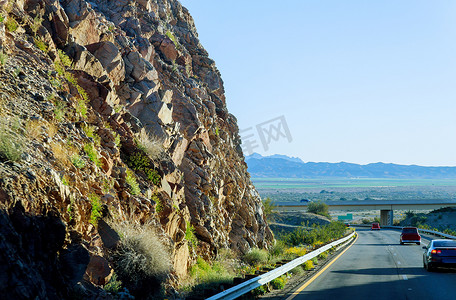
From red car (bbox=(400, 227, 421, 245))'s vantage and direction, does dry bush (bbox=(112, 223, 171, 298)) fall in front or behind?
behind

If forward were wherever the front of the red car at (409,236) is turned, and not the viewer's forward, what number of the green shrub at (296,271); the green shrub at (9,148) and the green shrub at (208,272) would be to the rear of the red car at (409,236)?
3

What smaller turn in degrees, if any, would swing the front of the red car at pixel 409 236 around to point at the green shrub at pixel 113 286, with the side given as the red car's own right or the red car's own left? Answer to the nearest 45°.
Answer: approximately 180°

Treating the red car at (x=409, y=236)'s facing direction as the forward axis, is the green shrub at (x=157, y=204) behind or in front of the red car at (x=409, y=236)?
behind

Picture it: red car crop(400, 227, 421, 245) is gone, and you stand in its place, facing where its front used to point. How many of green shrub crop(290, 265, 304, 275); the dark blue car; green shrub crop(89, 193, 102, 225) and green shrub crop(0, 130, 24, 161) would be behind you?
4

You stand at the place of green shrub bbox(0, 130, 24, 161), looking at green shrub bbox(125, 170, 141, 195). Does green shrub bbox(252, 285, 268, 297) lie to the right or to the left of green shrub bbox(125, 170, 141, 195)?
right

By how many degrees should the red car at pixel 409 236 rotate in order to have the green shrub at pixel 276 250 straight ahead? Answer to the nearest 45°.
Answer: approximately 135° to its left

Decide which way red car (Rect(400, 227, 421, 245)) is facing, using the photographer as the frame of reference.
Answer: facing away from the viewer

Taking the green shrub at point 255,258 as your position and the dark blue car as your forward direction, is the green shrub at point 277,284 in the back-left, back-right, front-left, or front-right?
front-right

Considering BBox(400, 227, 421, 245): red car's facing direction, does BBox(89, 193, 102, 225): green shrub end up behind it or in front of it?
behind

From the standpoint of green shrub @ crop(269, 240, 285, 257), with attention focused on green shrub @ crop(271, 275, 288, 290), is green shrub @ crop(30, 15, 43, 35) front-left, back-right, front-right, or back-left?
front-right

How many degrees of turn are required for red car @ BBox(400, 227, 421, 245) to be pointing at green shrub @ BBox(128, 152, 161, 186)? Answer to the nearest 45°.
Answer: approximately 180°

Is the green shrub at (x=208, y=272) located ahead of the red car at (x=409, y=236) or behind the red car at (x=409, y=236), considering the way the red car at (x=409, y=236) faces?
behind

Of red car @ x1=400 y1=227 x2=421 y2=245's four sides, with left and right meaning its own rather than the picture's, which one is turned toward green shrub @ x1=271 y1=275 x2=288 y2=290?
back

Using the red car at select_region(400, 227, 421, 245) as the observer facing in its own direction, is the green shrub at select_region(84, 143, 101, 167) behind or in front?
behind

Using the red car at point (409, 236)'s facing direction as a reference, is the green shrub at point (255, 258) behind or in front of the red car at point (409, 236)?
behind

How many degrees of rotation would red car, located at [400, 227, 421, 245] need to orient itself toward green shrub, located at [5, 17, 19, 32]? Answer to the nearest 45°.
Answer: approximately 180°

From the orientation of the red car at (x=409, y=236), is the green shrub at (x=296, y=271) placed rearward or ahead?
rearward

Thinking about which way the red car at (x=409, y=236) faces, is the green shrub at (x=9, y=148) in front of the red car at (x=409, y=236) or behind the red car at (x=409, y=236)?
behind
